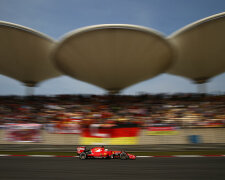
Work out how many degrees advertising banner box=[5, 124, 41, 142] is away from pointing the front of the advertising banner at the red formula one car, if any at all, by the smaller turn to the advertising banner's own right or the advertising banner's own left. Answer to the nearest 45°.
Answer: approximately 45° to the advertising banner's own left

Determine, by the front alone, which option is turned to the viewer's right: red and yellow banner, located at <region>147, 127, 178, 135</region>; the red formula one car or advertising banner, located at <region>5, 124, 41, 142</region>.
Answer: the red formula one car

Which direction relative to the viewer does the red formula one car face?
to the viewer's right

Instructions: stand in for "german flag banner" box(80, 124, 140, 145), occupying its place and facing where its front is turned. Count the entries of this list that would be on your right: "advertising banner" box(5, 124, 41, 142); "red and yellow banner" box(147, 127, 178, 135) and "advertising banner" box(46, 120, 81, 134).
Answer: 2

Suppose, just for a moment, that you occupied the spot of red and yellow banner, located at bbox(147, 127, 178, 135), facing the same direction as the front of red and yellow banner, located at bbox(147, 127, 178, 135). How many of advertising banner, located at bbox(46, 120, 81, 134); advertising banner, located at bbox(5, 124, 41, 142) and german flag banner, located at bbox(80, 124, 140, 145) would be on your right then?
3

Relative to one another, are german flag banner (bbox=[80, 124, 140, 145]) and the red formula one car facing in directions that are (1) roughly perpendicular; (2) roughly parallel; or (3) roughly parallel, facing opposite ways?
roughly perpendicular

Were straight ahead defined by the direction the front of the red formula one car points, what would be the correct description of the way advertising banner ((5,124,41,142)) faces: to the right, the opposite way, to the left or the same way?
to the right

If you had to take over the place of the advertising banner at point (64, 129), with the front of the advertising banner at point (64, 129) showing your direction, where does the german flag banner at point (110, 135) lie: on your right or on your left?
on your left

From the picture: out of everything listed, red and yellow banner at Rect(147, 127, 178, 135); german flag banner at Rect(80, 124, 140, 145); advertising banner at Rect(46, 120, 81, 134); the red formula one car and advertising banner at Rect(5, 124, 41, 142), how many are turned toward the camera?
4

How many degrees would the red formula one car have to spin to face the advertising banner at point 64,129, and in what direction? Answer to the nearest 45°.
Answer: approximately 135° to its left

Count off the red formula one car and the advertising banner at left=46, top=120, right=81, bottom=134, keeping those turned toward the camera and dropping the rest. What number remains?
1
